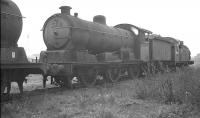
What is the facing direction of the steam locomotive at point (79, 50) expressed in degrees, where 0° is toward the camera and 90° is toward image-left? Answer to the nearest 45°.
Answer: approximately 45°
